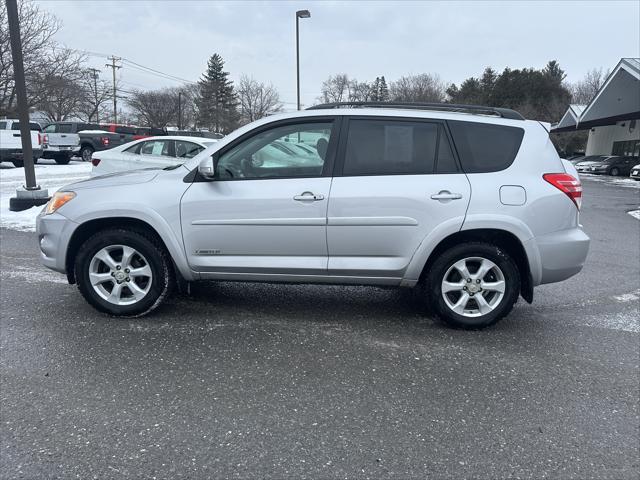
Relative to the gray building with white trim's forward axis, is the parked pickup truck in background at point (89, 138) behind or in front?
in front

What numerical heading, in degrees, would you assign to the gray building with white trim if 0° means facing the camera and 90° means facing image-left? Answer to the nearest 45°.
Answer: approximately 45°

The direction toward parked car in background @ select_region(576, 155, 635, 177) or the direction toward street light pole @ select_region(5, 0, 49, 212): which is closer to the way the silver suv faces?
the street light pole

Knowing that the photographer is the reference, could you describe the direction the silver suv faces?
facing to the left of the viewer

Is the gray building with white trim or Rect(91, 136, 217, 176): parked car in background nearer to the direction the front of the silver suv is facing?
the parked car in background

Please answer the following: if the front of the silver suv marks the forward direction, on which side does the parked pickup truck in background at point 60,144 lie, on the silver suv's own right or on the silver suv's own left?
on the silver suv's own right

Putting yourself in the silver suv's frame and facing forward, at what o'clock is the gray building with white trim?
The gray building with white trim is roughly at 4 o'clock from the silver suv.

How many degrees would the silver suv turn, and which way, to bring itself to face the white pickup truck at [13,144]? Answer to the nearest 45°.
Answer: approximately 45° to its right
